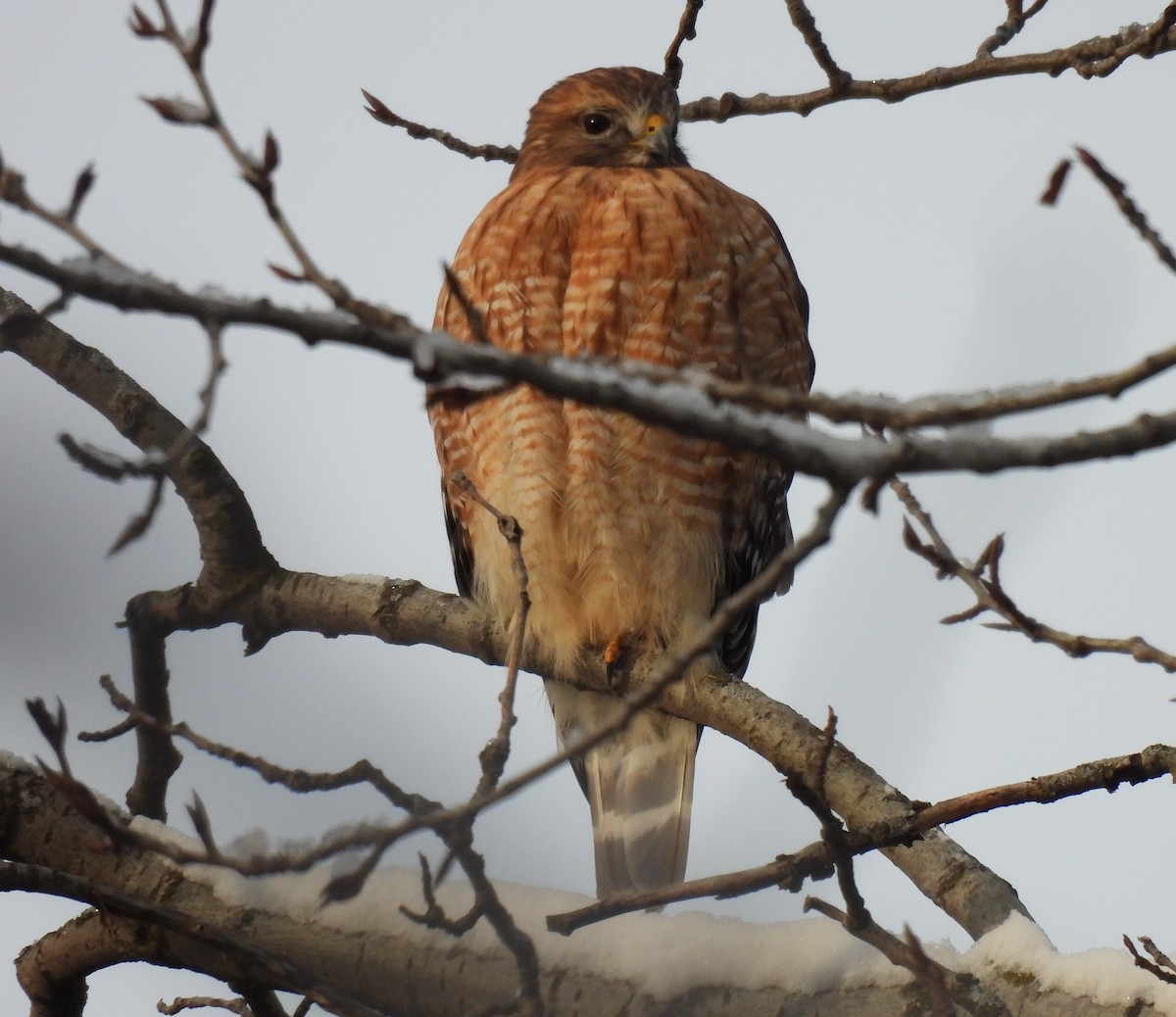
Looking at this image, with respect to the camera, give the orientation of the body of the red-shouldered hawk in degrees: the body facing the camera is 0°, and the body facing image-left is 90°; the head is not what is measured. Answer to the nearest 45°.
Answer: approximately 0°
